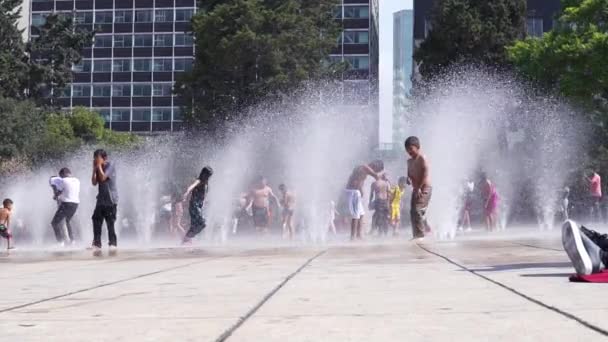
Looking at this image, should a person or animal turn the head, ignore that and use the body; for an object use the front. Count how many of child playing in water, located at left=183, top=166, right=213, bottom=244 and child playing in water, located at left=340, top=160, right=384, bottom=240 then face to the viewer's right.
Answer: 2

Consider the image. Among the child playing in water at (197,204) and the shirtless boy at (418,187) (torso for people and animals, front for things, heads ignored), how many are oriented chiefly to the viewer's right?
1

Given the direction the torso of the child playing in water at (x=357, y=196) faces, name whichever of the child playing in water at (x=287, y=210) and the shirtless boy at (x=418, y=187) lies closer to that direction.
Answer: the shirtless boy

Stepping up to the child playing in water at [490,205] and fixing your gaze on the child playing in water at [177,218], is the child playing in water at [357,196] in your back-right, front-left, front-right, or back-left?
front-left

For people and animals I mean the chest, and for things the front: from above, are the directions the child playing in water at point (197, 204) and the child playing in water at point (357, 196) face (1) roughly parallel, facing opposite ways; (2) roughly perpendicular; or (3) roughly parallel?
roughly parallel

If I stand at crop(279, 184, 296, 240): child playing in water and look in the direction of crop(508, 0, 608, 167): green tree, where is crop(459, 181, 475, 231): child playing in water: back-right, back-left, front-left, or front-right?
front-right

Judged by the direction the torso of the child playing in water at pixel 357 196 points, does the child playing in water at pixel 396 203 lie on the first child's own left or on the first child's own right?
on the first child's own left

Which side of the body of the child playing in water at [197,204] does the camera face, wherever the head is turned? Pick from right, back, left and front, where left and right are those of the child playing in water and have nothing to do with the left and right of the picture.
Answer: right

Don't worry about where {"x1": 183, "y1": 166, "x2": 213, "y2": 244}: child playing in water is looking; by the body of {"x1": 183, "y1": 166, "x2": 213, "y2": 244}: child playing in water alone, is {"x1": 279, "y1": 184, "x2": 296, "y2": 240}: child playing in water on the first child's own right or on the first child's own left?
on the first child's own left

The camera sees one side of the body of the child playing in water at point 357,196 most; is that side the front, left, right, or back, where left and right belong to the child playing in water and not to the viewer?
right
